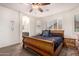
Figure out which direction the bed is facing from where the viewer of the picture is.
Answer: facing the viewer and to the left of the viewer

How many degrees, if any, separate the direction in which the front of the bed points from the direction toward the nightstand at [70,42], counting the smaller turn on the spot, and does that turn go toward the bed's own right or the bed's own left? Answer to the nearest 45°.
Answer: approximately 135° to the bed's own left
